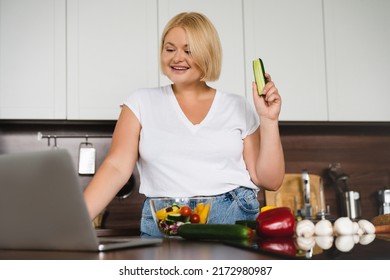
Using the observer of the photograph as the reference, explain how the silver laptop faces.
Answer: facing away from the viewer and to the right of the viewer

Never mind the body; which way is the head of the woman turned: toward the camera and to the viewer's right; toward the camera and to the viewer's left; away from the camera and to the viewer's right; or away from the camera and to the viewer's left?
toward the camera and to the viewer's left

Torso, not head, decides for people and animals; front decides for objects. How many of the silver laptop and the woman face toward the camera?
1

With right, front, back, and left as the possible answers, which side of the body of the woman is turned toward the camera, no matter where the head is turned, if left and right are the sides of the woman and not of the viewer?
front

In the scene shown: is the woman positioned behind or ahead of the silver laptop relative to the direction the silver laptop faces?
ahead

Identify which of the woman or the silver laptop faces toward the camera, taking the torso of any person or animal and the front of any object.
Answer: the woman
